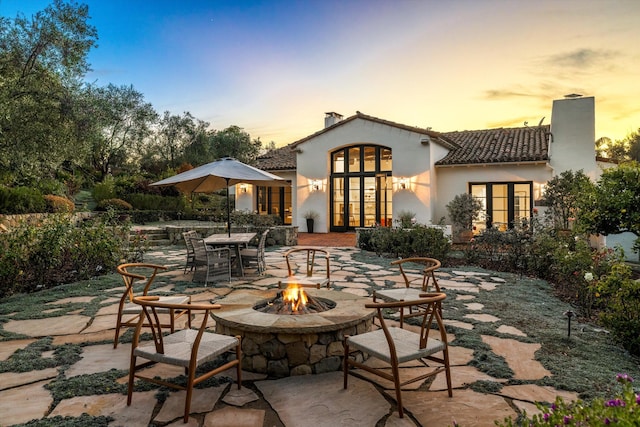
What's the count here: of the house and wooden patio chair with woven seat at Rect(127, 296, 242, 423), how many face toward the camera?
1

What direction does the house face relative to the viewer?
toward the camera

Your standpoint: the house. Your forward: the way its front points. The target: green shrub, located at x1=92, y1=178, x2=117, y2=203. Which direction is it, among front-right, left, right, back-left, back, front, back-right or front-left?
right

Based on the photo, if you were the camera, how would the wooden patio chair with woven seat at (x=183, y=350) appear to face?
facing away from the viewer and to the right of the viewer

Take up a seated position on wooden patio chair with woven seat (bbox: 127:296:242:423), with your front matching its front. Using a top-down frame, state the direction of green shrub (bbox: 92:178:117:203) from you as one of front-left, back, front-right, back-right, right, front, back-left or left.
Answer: front-left

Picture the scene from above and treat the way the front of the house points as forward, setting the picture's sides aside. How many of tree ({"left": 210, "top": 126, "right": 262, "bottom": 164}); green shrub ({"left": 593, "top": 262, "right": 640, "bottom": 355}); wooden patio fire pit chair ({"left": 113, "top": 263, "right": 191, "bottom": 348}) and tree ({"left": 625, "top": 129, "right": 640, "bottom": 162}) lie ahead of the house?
2

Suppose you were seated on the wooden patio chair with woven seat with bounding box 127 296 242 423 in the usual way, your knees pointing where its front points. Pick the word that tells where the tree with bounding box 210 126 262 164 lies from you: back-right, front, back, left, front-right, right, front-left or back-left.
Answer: front-left

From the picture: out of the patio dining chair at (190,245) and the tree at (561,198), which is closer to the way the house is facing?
the patio dining chair

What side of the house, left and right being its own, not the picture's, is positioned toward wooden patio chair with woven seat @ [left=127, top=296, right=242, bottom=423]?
front

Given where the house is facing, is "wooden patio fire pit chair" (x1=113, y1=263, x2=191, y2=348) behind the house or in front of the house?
in front

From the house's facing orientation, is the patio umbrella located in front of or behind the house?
in front

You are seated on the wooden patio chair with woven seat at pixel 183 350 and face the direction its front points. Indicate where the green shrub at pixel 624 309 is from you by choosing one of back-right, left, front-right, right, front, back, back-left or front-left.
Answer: front-right

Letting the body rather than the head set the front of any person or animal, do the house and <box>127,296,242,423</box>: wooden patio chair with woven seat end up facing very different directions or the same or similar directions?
very different directions
